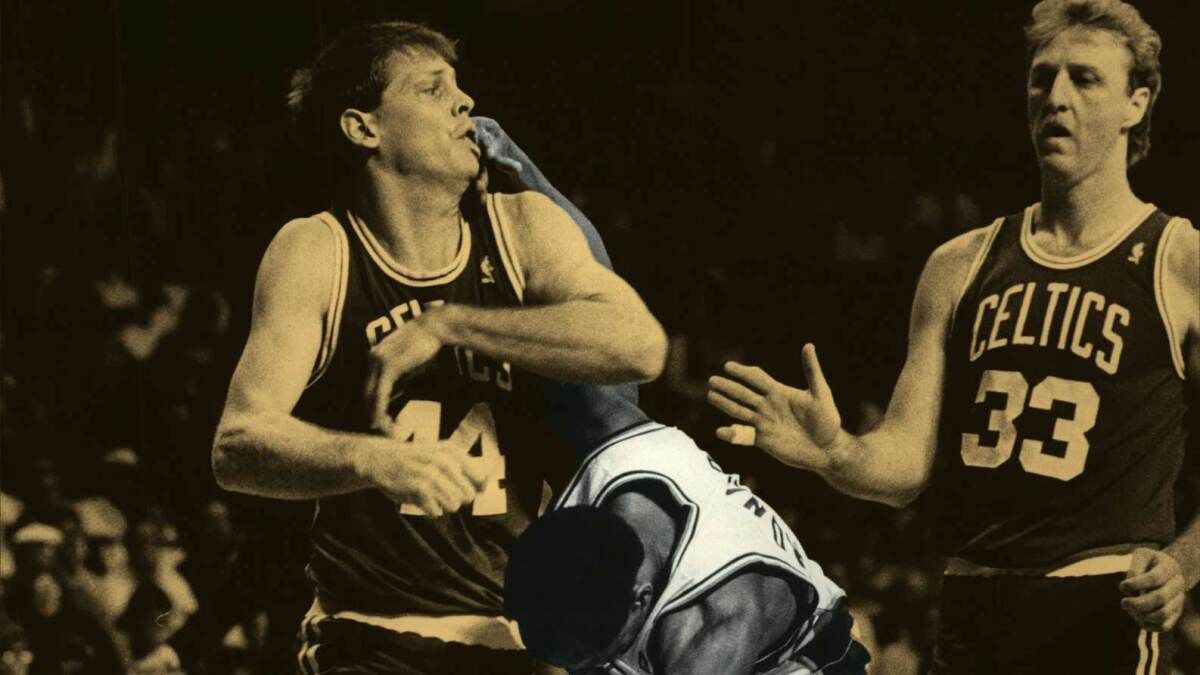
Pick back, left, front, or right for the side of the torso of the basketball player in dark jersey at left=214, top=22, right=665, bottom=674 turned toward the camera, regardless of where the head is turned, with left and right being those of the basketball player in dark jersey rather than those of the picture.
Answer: front

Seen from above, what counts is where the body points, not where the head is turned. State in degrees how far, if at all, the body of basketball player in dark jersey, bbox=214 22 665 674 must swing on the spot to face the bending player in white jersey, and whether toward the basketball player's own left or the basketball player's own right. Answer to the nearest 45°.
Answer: approximately 45° to the basketball player's own left

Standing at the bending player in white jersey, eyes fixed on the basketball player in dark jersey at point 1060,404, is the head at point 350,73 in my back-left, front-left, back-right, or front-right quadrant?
back-left

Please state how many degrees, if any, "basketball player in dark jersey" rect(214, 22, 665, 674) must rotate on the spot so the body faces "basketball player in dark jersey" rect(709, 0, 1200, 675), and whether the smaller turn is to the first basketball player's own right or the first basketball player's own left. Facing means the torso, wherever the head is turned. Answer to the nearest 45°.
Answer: approximately 90° to the first basketball player's own left

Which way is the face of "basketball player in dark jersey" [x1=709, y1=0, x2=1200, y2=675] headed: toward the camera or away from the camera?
toward the camera
